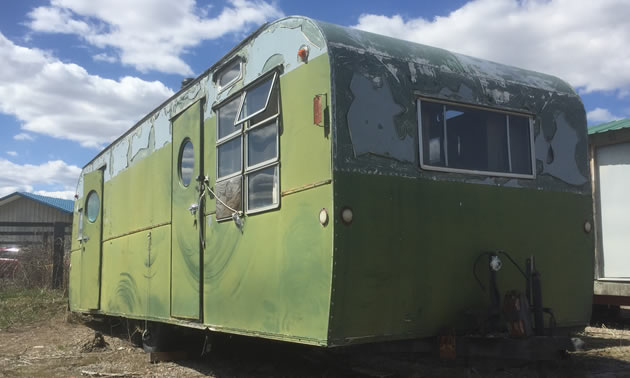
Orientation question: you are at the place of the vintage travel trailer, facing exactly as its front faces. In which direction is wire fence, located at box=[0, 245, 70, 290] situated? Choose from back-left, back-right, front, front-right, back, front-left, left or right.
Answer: back

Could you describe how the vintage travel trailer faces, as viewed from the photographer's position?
facing the viewer and to the right of the viewer
